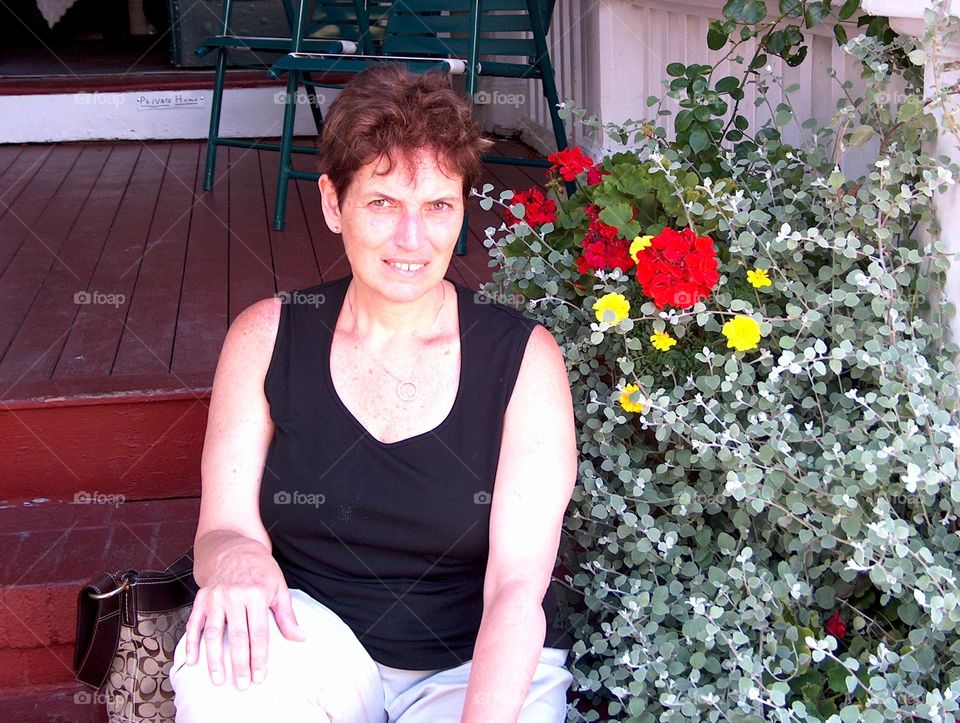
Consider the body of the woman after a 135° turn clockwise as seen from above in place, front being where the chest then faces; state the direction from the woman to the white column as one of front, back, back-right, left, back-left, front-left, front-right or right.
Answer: back-right

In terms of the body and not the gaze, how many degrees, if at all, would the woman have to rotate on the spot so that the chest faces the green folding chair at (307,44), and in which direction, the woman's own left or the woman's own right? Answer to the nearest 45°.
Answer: approximately 180°

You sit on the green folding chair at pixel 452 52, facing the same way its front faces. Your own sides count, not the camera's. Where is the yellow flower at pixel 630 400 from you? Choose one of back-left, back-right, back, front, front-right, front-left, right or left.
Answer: front-left

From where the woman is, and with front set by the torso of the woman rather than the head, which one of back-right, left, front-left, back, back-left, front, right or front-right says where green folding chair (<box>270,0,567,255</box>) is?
back

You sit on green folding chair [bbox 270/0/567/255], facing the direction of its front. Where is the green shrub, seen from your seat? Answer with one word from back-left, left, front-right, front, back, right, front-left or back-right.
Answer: front-left

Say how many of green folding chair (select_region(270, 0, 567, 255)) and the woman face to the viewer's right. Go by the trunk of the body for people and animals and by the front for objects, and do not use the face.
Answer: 0

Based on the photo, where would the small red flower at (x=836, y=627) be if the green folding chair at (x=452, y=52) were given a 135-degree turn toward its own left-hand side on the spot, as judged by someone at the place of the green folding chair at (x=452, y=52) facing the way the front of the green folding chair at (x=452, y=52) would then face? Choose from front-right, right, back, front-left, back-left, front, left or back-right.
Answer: right

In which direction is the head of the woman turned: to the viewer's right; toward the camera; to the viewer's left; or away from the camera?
toward the camera

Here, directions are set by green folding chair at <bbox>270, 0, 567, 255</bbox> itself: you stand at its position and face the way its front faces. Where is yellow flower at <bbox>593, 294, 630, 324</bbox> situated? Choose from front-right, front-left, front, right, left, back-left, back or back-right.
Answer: front-left

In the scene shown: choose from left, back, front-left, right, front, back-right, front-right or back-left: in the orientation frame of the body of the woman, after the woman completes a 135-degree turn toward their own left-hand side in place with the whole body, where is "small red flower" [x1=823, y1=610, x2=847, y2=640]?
front-right

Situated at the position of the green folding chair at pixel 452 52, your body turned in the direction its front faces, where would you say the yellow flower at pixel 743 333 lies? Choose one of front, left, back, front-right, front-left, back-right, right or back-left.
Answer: front-left

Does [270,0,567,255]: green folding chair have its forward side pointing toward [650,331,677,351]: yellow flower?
no

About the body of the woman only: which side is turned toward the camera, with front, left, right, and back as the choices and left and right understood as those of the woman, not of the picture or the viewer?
front
